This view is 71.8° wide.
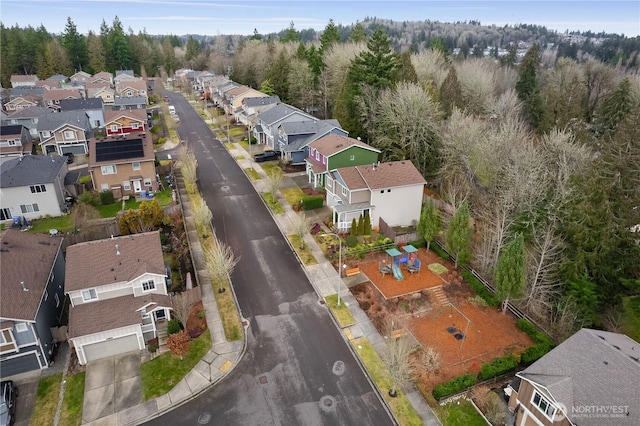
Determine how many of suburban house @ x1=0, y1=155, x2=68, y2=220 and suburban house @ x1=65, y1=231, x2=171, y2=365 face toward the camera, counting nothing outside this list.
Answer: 1

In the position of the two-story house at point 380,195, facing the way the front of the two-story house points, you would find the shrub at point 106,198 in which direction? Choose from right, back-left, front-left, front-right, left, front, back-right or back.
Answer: front-right

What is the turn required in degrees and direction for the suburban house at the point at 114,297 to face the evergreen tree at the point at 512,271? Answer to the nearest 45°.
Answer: approximately 45° to its left

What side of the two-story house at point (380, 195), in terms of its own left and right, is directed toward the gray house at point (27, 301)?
front

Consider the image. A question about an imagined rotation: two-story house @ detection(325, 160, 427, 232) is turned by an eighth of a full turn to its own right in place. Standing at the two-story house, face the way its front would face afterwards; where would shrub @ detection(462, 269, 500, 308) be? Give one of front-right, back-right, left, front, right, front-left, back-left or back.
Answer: back-left

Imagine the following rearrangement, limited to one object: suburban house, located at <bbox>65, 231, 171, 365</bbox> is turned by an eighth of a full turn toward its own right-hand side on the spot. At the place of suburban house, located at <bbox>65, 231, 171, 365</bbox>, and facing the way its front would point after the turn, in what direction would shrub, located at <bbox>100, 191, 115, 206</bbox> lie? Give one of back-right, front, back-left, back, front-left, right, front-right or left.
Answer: back-right

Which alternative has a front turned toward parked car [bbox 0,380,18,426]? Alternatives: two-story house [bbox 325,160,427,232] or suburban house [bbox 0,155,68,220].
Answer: the two-story house
